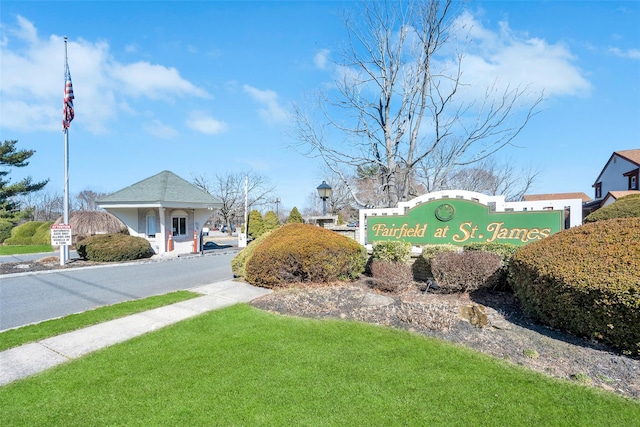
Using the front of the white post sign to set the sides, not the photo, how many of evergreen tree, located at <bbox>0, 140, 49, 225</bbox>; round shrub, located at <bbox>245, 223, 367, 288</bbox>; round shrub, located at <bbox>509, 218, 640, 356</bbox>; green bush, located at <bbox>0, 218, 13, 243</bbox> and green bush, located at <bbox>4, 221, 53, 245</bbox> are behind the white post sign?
3

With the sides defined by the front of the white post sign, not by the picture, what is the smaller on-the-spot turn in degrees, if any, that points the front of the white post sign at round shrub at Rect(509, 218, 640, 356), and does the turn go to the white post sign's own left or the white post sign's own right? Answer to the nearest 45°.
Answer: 0° — it already faces it

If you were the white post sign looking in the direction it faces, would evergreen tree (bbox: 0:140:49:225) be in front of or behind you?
behind

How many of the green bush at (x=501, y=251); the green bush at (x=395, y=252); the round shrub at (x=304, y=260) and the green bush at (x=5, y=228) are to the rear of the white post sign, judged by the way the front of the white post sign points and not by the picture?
1

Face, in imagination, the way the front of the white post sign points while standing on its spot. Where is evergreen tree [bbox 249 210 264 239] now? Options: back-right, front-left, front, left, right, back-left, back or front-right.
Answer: back-left

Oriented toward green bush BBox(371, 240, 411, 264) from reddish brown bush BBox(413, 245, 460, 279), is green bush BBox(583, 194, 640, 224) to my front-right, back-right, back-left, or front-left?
back-right

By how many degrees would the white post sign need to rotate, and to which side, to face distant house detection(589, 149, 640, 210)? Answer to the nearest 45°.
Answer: approximately 90° to its left

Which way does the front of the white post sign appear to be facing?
toward the camera

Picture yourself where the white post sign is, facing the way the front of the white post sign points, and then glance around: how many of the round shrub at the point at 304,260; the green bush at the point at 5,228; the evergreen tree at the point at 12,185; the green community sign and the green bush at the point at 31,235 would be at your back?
3

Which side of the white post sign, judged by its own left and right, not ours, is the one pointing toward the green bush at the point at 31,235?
back

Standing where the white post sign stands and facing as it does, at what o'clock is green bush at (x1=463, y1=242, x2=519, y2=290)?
The green bush is roughly at 11 o'clock from the white post sign.

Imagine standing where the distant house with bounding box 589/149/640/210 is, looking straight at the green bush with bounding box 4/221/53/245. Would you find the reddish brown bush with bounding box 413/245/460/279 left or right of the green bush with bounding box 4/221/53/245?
left

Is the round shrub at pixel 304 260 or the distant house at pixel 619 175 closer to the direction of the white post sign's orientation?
the round shrub

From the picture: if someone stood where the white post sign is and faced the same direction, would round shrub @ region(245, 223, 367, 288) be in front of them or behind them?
in front

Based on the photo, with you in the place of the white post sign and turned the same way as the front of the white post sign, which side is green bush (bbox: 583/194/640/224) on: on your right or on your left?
on your left
